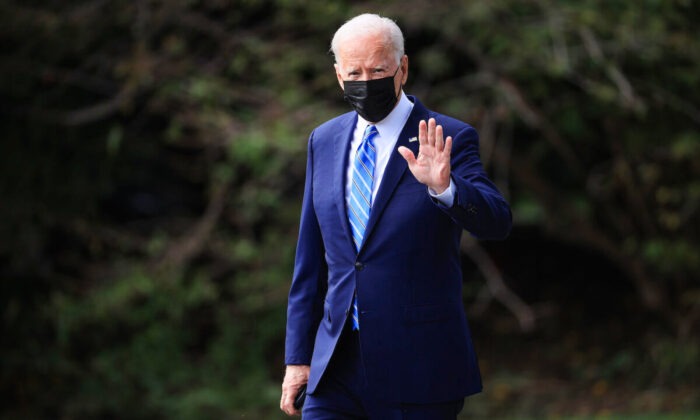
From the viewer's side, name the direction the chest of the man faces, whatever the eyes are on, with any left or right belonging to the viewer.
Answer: facing the viewer and to the left of the viewer
